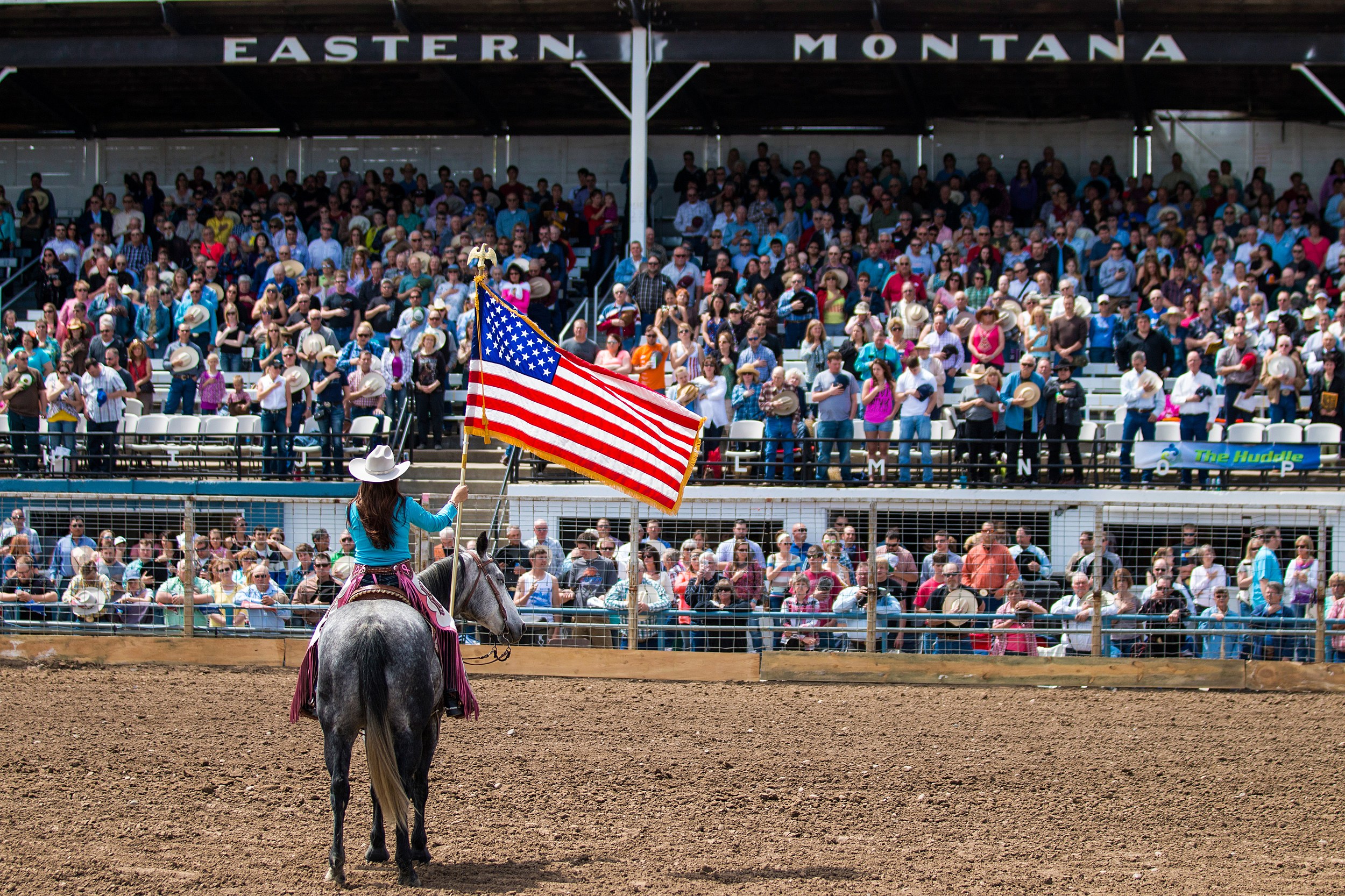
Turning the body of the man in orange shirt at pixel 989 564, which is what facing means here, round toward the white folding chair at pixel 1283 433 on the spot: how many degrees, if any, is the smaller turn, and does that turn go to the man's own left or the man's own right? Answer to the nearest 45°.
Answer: approximately 135° to the man's own left

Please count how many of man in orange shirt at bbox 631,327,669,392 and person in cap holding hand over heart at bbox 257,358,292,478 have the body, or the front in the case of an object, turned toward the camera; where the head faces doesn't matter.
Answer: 2

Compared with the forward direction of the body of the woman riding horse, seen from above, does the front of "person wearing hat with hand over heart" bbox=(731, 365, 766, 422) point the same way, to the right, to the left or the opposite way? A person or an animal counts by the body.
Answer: the opposite way

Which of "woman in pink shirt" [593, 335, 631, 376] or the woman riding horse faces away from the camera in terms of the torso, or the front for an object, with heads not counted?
the woman riding horse

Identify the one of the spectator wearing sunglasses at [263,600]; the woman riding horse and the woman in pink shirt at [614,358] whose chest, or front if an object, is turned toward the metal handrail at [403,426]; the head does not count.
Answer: the woman riding horse

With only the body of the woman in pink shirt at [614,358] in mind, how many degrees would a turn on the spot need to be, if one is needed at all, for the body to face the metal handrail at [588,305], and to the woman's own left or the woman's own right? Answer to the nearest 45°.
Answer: approximately 180°

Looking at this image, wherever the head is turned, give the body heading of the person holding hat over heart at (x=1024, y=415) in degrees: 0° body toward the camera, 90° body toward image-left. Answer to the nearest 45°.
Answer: approximately 0°

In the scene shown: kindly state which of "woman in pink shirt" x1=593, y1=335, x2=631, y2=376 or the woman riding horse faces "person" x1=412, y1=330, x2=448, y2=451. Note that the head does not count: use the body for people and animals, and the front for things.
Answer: the woman riding horse
